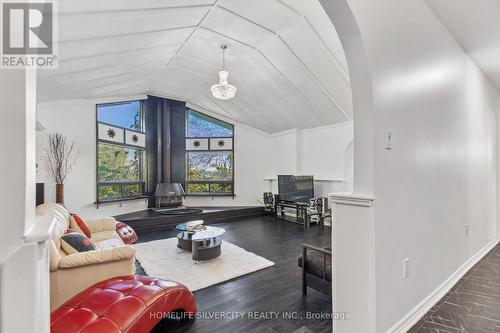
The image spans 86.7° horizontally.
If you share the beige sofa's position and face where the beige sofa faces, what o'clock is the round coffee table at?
The round coffee table is roughly at 11 o'clock from the beige sofa.

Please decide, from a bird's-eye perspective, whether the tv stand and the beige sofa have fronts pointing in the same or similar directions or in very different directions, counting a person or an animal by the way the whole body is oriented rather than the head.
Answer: very different directions

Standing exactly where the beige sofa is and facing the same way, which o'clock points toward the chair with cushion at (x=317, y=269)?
The chair with cushion is roughly at 1 o'clock from the beige sofa.

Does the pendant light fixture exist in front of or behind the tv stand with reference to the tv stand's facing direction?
in front

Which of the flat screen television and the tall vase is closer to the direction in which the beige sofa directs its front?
the flat screen television

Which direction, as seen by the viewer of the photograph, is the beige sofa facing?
facing to the right of the viewer

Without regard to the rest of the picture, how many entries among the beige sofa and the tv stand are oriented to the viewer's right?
1

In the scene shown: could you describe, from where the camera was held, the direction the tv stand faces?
facing the viewer and to the left of the viewer

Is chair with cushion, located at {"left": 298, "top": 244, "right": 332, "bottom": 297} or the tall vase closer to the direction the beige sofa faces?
the chair with cushion

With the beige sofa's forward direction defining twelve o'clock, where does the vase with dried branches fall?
The vase with dried branches is roughly at 9 o'clock from the beige sofa.

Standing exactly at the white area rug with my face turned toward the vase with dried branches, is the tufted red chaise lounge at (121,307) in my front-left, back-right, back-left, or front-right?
back-left

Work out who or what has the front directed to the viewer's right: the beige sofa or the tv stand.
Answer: the beige sofa

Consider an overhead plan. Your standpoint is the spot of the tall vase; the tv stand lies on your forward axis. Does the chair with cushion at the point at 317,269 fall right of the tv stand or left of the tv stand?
right
